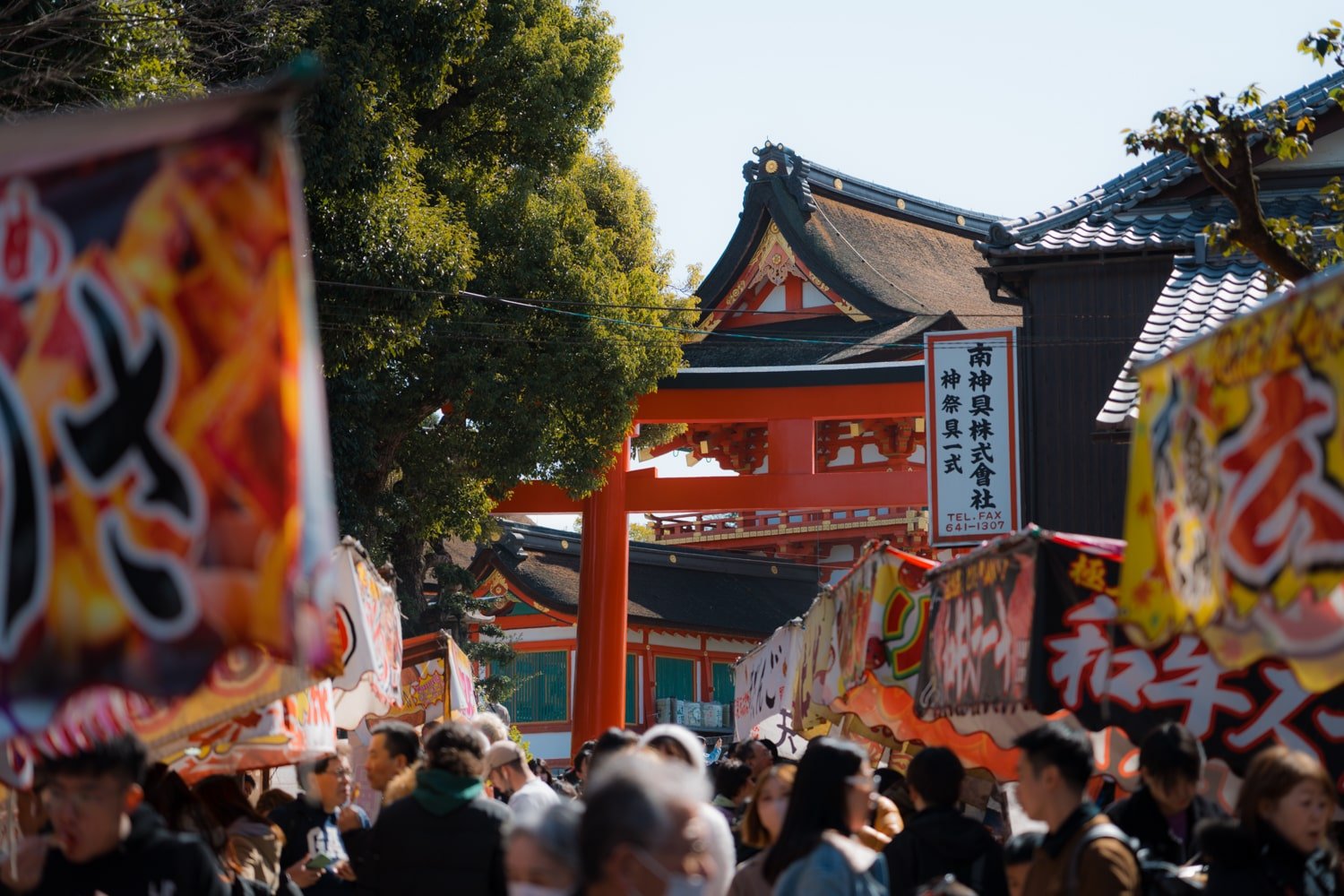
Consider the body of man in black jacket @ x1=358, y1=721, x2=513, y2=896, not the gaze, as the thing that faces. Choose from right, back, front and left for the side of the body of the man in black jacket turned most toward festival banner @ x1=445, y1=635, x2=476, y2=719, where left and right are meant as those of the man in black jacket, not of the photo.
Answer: front

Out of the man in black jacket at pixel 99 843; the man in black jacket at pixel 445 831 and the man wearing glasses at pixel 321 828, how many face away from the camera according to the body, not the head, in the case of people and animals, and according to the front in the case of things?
1

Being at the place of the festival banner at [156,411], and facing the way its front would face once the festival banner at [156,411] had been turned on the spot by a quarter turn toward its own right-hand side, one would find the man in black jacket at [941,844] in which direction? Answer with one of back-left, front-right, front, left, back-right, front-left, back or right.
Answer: back-right

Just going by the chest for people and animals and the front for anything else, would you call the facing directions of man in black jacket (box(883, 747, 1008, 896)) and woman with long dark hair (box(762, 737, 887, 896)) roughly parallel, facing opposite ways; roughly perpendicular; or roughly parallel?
roughly perpendicular

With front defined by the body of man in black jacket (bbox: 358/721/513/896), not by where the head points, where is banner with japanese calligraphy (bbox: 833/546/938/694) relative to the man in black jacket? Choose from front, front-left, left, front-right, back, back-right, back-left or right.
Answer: front-right

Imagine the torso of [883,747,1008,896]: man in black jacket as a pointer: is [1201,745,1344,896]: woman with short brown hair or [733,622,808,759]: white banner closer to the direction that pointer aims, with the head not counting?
the white banner

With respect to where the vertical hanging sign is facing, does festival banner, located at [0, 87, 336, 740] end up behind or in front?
in front

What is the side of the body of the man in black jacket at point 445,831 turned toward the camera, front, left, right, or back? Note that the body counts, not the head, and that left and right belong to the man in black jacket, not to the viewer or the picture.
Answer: back

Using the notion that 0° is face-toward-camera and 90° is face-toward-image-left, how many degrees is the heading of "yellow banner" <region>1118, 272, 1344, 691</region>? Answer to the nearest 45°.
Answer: approximately 45°

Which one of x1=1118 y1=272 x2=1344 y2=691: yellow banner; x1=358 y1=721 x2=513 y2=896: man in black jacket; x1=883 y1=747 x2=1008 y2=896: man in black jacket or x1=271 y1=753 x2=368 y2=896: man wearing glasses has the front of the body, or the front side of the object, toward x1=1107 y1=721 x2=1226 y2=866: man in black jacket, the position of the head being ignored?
the man wearing glasses

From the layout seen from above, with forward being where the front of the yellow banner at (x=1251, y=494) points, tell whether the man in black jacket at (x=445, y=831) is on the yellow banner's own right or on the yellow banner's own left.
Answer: on the yellow banner's own right

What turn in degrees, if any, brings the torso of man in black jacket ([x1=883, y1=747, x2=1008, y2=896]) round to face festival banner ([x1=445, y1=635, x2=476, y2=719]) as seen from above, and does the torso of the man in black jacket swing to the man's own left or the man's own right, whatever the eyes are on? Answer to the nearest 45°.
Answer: approximately 45° to the man's own left

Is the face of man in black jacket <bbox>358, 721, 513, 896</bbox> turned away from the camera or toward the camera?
away from the camera

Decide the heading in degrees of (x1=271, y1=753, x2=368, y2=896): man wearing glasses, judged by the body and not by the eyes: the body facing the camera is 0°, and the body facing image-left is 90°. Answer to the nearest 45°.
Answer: approximately 315°
